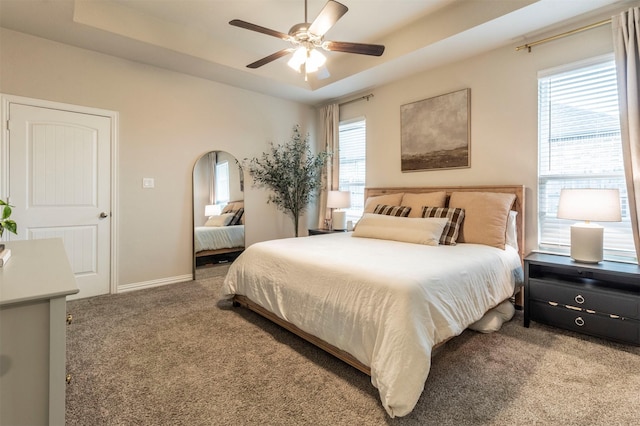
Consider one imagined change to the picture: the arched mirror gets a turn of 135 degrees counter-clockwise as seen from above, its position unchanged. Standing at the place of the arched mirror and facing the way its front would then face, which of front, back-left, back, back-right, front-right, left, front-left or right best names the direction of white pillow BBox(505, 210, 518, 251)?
back-right

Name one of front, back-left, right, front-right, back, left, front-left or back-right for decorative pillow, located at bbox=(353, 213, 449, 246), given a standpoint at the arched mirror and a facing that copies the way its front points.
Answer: front

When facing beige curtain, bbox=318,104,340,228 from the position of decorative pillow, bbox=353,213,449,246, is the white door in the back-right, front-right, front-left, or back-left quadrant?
front-left

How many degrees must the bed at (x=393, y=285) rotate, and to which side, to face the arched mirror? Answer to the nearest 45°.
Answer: approximately 90° to its right

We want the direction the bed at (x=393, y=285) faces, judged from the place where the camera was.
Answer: facing the viewer and to the left of the viewer

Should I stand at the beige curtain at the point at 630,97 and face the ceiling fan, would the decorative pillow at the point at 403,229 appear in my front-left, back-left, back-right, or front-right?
front-right

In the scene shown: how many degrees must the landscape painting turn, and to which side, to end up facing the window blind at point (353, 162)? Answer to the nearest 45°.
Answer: approximately 90° to its right

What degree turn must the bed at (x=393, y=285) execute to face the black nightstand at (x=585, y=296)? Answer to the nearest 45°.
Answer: approximately 135° to its left

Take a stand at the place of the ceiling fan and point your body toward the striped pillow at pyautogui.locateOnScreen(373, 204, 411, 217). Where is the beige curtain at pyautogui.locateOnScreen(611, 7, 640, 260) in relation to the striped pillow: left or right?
right

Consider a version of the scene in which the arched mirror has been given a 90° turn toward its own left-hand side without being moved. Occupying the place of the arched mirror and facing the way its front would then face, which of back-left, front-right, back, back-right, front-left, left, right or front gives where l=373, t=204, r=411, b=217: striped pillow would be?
right

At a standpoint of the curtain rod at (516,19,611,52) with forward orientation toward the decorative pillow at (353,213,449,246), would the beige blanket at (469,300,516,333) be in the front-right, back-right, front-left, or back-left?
front-left

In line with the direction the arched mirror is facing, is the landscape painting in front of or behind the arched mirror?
in front
